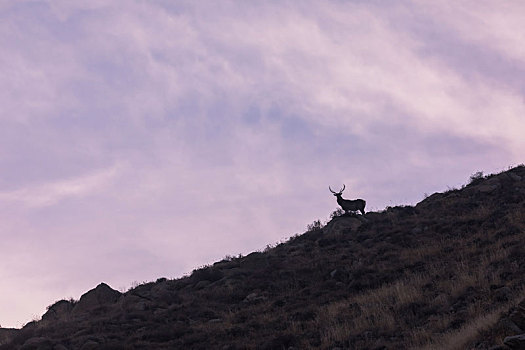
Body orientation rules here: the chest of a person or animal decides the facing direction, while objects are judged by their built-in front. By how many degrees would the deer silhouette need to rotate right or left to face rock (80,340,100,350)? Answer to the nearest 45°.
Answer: approximately 45° to its left

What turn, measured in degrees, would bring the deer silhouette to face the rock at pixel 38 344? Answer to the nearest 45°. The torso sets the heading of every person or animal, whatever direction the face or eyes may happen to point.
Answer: approximately 45° to its left

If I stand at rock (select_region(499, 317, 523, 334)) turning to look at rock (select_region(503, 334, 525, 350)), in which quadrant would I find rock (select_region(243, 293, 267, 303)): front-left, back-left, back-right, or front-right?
back-right

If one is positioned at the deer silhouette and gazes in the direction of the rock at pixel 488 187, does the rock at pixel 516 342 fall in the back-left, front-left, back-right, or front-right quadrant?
front-right

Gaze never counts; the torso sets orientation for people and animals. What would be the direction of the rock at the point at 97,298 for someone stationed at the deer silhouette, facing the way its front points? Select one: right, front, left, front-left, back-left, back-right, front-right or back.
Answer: front-left

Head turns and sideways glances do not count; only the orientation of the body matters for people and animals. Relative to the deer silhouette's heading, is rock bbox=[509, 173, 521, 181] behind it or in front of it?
behind

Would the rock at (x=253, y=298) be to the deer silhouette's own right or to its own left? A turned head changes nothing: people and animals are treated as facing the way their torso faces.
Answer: on its left

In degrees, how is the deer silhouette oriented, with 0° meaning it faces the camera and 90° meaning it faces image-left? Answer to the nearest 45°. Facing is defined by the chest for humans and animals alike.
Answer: approximately 90°

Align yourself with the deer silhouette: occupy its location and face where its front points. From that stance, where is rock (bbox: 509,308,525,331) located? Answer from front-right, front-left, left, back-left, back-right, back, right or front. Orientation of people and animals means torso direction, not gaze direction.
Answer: left

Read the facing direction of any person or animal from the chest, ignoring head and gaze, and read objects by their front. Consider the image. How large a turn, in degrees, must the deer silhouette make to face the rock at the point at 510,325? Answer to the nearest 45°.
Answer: approximately 90° to its left

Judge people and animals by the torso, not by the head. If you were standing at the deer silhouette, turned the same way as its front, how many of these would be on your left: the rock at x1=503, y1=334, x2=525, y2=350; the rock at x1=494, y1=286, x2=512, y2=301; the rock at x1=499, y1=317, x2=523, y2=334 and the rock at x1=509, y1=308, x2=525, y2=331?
4

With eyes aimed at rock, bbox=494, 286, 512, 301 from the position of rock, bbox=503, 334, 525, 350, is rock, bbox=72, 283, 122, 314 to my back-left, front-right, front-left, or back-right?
front-left
